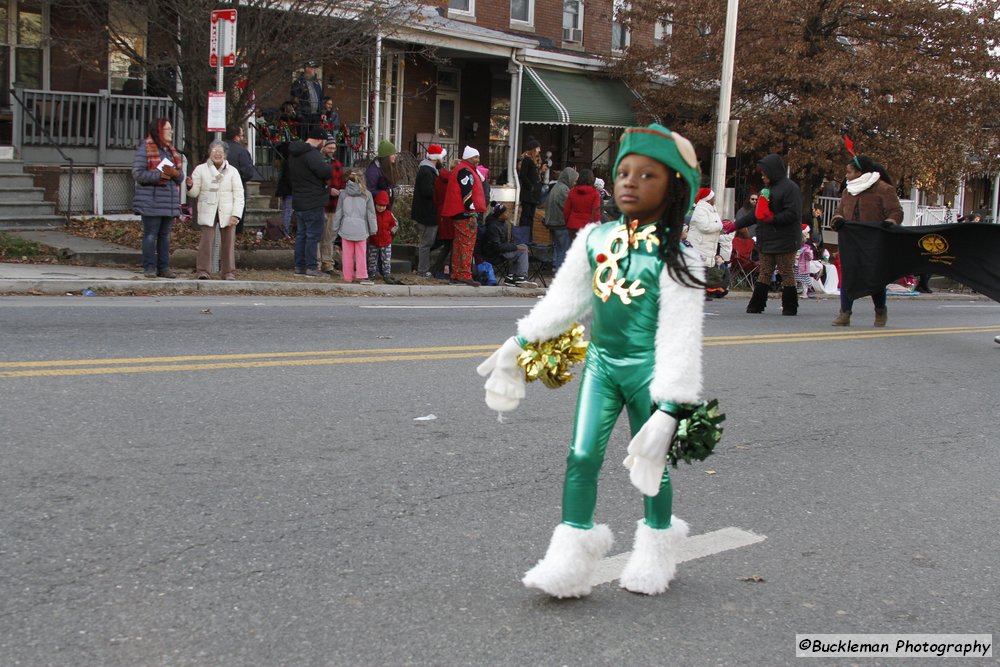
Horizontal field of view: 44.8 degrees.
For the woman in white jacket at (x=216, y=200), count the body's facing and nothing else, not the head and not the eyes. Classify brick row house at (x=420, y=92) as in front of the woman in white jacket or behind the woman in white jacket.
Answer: behind

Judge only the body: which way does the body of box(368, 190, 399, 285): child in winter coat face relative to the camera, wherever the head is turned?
toward the camera

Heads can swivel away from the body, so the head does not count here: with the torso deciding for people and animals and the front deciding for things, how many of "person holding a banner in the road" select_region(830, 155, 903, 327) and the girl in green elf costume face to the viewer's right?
0

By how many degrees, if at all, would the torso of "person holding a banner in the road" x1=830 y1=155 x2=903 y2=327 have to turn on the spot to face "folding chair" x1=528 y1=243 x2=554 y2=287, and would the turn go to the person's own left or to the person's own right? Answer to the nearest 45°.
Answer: approximately 90° to the person's own right

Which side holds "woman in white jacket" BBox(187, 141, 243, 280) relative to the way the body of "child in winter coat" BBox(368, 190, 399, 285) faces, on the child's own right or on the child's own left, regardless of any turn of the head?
on the child's own right

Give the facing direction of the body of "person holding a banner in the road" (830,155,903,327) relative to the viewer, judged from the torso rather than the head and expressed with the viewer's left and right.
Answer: facing the viewer and to the left of the viewer

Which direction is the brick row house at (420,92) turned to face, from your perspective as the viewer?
facing the viewer

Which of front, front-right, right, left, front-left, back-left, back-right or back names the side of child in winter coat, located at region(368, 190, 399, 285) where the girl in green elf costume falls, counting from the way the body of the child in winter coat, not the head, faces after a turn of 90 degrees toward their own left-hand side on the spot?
right

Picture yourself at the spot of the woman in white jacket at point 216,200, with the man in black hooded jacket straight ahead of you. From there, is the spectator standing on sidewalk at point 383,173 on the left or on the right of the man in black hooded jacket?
left

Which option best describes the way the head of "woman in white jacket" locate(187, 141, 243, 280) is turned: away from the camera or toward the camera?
toward the camera
